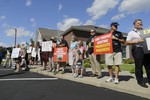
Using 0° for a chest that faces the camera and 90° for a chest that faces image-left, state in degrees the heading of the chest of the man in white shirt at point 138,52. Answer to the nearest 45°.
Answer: approximately 315°

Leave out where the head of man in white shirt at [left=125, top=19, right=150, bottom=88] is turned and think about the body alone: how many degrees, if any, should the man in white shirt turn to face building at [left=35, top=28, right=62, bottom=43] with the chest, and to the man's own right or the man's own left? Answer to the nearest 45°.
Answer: approximately 180°

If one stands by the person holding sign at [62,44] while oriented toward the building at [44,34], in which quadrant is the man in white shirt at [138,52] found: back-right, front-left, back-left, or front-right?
back-right

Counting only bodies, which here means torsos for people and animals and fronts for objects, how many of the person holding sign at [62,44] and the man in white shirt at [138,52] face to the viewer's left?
0

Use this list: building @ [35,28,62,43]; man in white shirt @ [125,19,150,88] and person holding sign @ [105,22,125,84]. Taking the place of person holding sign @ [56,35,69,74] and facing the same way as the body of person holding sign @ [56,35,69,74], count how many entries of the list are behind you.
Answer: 1

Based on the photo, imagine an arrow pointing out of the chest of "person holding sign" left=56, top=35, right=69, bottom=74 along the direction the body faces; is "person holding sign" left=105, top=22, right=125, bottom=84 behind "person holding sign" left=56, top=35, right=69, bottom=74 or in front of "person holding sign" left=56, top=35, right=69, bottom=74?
in front

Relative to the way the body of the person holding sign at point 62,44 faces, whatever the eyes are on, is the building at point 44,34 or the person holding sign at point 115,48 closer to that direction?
the person holding sign

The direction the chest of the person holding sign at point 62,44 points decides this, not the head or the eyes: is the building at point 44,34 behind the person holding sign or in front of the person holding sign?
behind

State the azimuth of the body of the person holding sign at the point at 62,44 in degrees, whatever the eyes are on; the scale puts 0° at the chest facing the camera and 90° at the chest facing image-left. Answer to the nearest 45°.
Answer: approximately 0°
